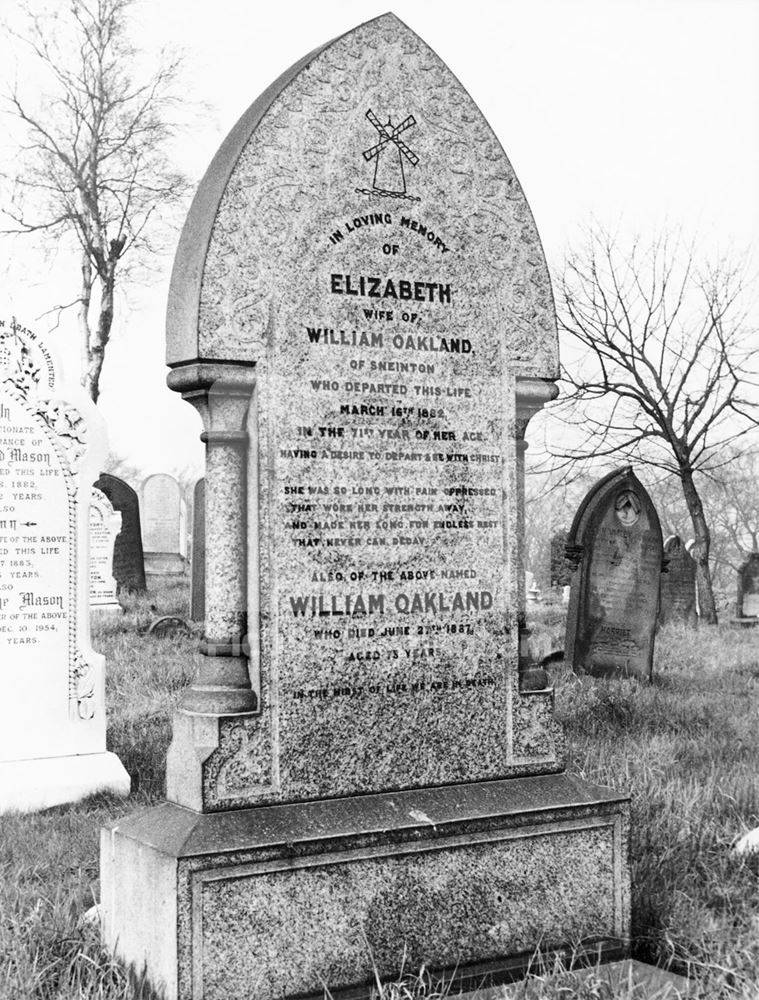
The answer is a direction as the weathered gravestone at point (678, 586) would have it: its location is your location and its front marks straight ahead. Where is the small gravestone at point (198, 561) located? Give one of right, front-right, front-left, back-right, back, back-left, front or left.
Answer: front-right

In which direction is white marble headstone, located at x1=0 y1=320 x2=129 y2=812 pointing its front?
toward the camera

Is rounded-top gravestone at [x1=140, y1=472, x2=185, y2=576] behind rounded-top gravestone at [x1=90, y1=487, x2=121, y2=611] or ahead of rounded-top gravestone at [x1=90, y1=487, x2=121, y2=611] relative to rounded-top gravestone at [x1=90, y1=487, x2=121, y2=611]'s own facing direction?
behind

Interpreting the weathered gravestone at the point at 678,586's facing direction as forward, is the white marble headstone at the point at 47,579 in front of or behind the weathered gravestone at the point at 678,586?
in front

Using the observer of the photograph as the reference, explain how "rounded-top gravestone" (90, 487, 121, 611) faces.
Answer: facing the viewer

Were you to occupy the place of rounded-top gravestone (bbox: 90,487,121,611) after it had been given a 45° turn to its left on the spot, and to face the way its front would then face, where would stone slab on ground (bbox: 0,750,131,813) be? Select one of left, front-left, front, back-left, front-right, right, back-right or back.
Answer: front-right

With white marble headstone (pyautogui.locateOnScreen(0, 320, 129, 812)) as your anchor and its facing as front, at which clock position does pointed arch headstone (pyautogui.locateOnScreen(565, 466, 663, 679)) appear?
The pointed arch headstone is roughly at 8 o'clock from the white marble headstone.

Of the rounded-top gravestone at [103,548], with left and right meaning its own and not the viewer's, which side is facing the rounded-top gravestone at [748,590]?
left

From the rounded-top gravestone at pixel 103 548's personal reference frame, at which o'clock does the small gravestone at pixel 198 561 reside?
The small gravestone is roughly at 10 o'clock from the rounded-top gravestone.

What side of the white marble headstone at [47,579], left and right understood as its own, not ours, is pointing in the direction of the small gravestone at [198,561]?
back

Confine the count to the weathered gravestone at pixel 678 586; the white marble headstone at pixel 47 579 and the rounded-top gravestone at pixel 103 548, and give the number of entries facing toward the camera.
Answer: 3

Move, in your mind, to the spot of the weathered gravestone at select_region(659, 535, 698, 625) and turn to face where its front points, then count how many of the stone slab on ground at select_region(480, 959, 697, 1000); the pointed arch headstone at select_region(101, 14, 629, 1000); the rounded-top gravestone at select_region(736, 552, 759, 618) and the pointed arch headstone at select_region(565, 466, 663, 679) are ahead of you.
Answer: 3

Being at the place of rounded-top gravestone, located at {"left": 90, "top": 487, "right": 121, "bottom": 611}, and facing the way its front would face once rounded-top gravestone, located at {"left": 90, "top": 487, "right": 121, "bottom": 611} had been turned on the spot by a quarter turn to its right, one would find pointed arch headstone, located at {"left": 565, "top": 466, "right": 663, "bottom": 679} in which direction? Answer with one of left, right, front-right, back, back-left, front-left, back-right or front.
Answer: back-left

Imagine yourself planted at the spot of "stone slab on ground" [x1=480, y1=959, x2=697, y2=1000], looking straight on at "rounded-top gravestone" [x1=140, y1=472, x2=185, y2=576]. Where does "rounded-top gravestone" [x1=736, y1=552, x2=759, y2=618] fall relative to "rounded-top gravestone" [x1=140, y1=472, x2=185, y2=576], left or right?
right
